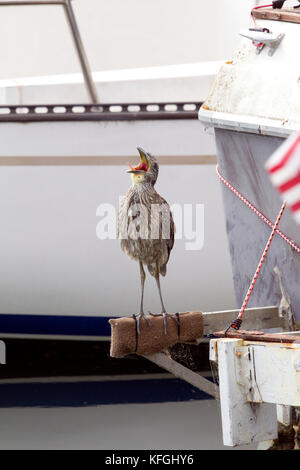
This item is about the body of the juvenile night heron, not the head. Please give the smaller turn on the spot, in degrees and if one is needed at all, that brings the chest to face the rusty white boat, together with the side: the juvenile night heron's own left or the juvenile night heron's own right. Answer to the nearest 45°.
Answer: approximately 135° to the juvenile night heron's own left

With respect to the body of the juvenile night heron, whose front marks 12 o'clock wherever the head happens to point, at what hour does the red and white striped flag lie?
The red and white striped flag is roughly at 10 o'clock from the juvenile night heron.

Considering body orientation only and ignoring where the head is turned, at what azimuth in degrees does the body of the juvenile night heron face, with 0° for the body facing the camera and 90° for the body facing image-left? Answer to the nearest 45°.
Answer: approximately 45°

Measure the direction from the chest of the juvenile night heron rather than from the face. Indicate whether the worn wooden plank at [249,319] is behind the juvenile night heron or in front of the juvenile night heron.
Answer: behind

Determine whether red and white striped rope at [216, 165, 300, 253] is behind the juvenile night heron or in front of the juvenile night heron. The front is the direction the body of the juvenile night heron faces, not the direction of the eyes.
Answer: behind
